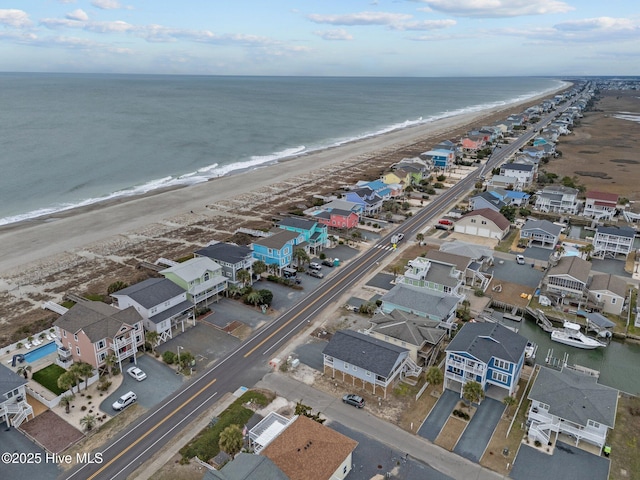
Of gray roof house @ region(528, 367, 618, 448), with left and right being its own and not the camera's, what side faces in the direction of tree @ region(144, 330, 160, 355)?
right

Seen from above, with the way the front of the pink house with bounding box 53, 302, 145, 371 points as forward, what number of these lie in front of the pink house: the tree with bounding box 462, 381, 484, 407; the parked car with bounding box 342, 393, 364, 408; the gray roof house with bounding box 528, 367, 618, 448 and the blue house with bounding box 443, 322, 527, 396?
4

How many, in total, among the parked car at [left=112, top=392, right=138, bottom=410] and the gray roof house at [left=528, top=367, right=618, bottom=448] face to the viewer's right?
0

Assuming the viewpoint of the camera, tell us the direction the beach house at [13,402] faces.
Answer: facing the viewer and to the right of the viewer
